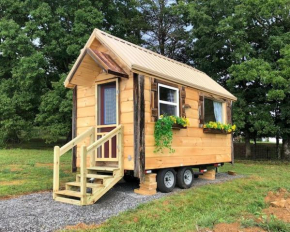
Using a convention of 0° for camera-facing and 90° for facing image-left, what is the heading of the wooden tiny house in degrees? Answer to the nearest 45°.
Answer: approximately 45°

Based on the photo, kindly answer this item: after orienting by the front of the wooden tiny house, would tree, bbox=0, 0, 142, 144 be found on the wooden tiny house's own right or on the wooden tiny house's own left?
on the wooden tiny house's own right

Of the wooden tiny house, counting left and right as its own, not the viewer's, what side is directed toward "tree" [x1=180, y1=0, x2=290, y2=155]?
back

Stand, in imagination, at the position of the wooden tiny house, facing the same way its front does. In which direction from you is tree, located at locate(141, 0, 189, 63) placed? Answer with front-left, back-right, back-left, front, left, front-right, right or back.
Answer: back-right

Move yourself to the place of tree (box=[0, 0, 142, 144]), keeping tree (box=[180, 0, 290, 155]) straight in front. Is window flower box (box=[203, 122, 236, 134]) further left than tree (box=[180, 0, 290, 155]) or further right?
right
